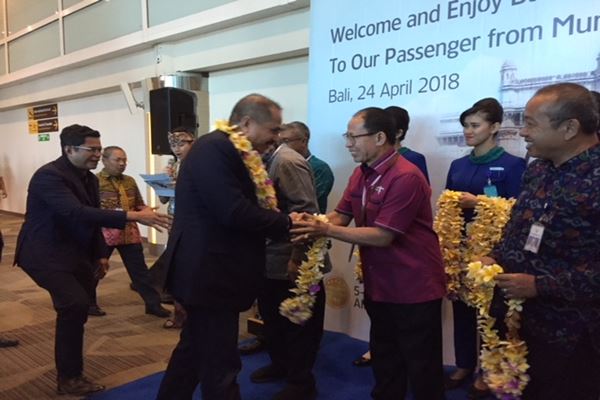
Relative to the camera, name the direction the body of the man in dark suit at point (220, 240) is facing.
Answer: to the viewer's right

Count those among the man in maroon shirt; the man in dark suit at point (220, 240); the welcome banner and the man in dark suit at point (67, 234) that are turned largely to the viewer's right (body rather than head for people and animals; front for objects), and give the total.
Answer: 2

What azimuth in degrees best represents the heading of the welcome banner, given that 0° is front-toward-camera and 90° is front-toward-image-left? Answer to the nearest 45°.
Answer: approximately 45°

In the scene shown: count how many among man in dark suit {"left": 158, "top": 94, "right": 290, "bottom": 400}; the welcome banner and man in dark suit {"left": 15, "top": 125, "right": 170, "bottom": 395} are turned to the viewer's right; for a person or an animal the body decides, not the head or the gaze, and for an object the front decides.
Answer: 2

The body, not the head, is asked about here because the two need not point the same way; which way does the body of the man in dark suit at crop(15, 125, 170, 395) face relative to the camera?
to the viewer's right

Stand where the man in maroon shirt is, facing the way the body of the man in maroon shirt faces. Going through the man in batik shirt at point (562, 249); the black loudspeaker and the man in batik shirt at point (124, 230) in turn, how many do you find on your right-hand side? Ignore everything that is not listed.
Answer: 2

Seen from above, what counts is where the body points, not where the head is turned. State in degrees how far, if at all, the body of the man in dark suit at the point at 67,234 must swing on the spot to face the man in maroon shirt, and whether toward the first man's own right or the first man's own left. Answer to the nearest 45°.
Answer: approximately 45° to the first man's own right

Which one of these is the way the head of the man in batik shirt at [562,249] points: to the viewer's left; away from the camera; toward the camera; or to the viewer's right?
to the viewer's left

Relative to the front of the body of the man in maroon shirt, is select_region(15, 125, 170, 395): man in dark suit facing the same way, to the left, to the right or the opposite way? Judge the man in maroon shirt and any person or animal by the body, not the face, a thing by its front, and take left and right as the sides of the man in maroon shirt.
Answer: the opposite way

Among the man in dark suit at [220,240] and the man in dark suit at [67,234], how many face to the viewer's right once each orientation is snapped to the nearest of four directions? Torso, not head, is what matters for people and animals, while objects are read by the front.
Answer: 2

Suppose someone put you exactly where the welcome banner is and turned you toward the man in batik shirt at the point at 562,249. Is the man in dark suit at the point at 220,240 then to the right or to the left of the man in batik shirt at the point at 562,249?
right

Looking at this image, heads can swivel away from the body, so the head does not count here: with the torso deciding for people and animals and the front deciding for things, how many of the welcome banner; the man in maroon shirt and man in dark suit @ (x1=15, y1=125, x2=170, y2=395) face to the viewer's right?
1

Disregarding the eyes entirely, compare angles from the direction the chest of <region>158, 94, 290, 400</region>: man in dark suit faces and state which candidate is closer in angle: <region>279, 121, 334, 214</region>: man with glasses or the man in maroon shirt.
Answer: the man in maroon shirt

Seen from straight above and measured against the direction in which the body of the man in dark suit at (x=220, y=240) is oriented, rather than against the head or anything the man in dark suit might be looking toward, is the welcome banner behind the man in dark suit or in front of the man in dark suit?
in front

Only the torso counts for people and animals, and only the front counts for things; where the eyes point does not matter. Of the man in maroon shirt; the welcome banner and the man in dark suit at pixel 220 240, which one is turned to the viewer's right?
the man in dark suit
